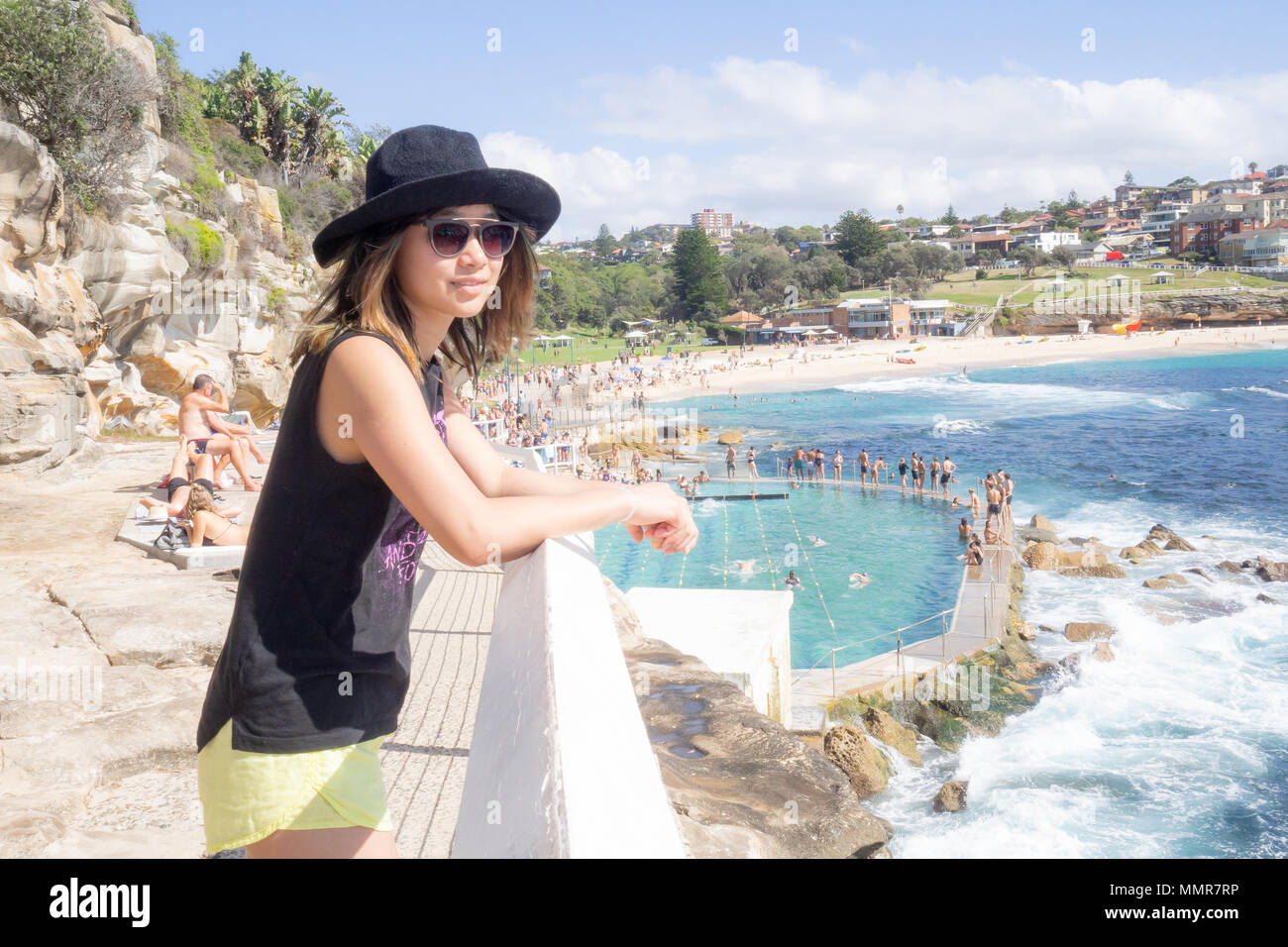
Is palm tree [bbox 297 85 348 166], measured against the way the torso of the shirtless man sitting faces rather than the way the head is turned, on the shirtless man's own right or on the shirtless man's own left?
on the shirtless man's own left

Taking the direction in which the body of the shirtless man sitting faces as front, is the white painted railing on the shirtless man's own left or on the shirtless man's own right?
on the shirtless man's own right

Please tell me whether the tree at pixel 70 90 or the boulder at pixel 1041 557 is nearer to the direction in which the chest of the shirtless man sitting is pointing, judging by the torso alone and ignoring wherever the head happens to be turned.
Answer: the boulder

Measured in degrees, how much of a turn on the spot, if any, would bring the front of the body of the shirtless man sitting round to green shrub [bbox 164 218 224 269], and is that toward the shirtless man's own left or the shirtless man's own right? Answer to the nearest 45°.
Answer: approximately 90° to the shirtless man's own left

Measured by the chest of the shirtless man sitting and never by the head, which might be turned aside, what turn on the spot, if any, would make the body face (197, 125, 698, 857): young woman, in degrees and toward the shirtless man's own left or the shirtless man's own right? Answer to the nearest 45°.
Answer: approximately 90° to the shirtless man's own right

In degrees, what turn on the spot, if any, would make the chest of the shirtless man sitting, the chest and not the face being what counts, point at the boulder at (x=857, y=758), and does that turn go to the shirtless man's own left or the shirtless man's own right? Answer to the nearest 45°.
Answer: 0° — they already face it

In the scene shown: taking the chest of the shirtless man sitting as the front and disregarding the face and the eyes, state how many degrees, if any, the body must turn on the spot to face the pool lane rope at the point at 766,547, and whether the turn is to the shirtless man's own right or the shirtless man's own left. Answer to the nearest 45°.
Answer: approximately 45° to the shirtless man's own left

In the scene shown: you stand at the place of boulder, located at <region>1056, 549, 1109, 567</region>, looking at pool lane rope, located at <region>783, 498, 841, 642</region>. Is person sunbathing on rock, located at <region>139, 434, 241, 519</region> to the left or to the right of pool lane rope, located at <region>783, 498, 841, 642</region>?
left

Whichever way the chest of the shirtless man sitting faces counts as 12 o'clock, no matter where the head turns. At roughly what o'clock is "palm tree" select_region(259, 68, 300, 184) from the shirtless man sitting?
The palm tree is roughly at 9 o'clock from the shirtless man sitting.

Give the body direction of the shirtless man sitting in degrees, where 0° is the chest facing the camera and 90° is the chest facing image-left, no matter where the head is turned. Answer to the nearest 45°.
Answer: approximately 270°

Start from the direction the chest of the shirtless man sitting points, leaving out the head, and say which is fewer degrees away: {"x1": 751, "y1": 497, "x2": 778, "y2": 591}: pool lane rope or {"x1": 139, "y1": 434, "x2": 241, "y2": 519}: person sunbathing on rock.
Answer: the pool lane rope

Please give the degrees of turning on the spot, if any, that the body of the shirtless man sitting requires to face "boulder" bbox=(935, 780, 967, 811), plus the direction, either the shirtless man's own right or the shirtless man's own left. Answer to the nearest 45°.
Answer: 0° — they already face it
